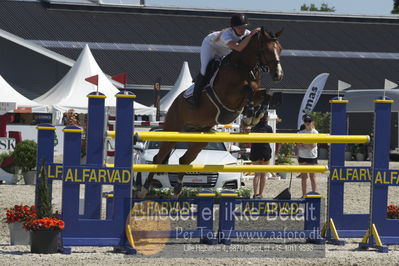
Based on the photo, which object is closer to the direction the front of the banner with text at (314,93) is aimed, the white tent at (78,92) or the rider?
the rider

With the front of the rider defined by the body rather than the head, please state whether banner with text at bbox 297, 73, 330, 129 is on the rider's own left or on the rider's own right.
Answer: on the rider's own left

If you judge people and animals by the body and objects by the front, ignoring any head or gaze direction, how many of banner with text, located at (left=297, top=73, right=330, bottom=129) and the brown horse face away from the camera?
0

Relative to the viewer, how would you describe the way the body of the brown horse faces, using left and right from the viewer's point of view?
facing the viewer and to the right of the viewer

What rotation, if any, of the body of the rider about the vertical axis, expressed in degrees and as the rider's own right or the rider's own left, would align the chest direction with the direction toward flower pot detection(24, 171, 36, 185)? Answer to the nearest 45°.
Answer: approximately 180°

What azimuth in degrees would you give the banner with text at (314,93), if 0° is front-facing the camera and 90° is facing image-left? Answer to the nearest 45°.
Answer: approximately 0°

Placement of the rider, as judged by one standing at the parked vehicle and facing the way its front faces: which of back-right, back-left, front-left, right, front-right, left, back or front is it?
front-right

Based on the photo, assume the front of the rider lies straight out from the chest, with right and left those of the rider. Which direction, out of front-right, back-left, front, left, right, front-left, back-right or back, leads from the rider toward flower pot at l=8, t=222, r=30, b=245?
back-right
